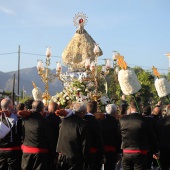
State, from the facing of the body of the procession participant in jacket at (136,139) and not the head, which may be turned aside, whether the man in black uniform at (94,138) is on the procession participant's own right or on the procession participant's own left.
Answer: on the procession participant's own left

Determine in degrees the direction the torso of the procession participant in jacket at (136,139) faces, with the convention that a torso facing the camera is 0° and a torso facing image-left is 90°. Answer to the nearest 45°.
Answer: approximately 180°

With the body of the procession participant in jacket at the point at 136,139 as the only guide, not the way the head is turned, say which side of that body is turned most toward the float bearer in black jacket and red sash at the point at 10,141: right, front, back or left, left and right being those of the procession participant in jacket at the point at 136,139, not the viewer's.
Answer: left

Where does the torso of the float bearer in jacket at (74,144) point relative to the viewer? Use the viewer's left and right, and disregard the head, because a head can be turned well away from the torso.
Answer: facing away from the viewer and to the right of the viewer

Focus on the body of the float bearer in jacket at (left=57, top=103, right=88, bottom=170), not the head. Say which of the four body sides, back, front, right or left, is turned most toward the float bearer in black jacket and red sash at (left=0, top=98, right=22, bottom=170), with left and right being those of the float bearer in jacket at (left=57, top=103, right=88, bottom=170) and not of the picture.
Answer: left
